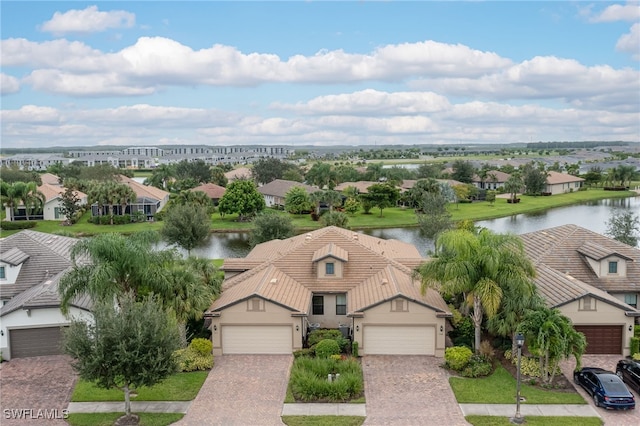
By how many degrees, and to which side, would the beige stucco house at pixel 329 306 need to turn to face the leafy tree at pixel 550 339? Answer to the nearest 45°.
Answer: approximately 45° to its left

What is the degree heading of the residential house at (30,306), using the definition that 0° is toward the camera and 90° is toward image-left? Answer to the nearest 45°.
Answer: approximately 0°

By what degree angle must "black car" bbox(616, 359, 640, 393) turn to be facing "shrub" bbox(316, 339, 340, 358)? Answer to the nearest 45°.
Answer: approximately 45° to its left
